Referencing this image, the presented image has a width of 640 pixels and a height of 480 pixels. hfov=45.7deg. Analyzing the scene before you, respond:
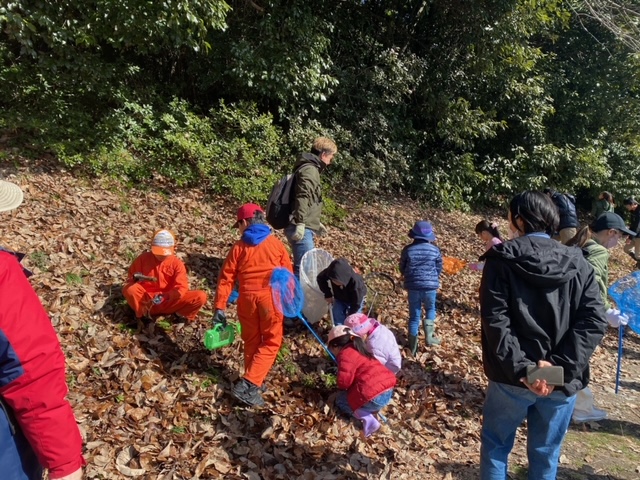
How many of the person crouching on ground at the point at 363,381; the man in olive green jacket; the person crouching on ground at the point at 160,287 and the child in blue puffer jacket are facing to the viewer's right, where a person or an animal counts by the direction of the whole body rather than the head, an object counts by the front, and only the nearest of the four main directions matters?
1

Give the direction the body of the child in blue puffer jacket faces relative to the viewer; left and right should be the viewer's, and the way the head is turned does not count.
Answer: facing away from the viewer

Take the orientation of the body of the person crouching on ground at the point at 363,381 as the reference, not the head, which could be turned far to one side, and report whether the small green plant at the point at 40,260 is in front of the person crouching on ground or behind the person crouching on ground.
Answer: in front

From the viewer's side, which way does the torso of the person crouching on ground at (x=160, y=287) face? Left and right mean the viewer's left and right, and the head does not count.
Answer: facing the viewer

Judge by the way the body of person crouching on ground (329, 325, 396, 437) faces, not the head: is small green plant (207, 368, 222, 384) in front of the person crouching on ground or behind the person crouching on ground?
in front

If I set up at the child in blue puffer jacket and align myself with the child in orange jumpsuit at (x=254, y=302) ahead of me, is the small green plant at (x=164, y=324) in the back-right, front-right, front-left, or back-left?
front-right

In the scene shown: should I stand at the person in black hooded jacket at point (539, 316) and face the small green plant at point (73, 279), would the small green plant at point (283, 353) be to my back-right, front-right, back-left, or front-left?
front-right

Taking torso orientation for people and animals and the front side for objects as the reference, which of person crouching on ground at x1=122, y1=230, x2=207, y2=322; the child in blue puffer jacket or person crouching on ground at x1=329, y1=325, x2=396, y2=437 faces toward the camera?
person crouching on ground at x1=122, y1=230, x2=207, y2=322

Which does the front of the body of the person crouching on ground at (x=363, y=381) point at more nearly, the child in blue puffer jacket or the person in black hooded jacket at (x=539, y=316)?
the child in blue puffer jacket

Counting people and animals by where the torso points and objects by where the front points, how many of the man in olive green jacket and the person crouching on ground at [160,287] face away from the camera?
0

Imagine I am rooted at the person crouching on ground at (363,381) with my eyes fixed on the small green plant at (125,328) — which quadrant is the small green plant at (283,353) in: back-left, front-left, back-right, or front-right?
front-right

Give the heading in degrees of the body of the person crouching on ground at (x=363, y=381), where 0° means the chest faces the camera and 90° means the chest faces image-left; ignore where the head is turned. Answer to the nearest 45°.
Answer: approximately 135°
